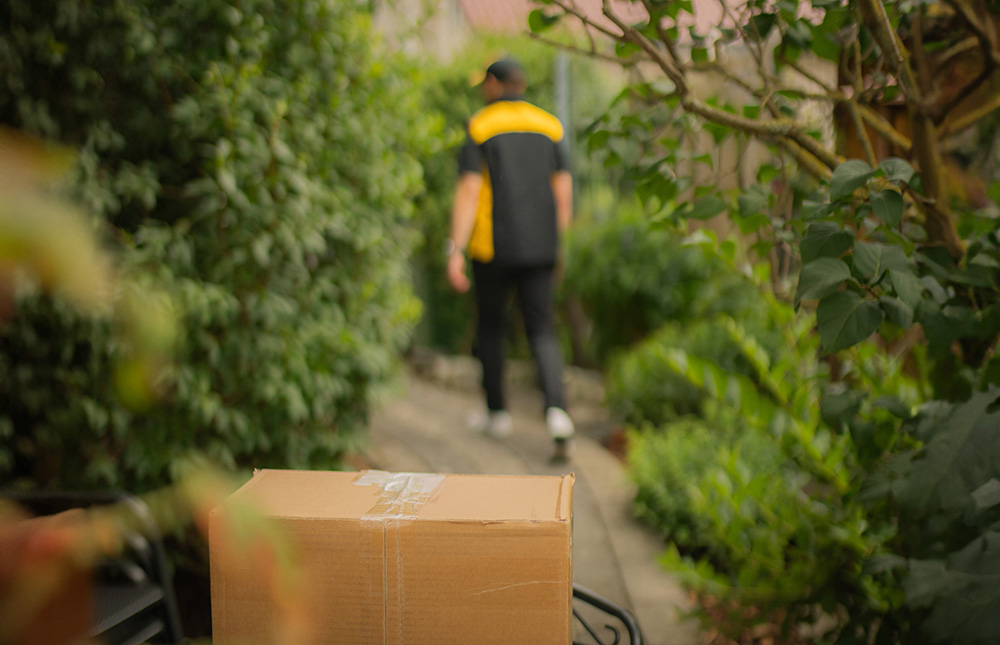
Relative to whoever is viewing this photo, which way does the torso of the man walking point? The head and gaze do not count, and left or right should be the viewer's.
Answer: facing away from the viewer and to the left of the viewer

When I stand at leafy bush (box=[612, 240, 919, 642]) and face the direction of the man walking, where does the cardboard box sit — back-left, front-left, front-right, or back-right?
back-left

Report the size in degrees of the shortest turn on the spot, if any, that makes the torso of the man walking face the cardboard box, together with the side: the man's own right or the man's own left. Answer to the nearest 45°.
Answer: approximately 135° to the man's own left

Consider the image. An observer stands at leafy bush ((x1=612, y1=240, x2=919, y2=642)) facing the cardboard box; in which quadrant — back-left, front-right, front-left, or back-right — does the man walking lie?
back-right
